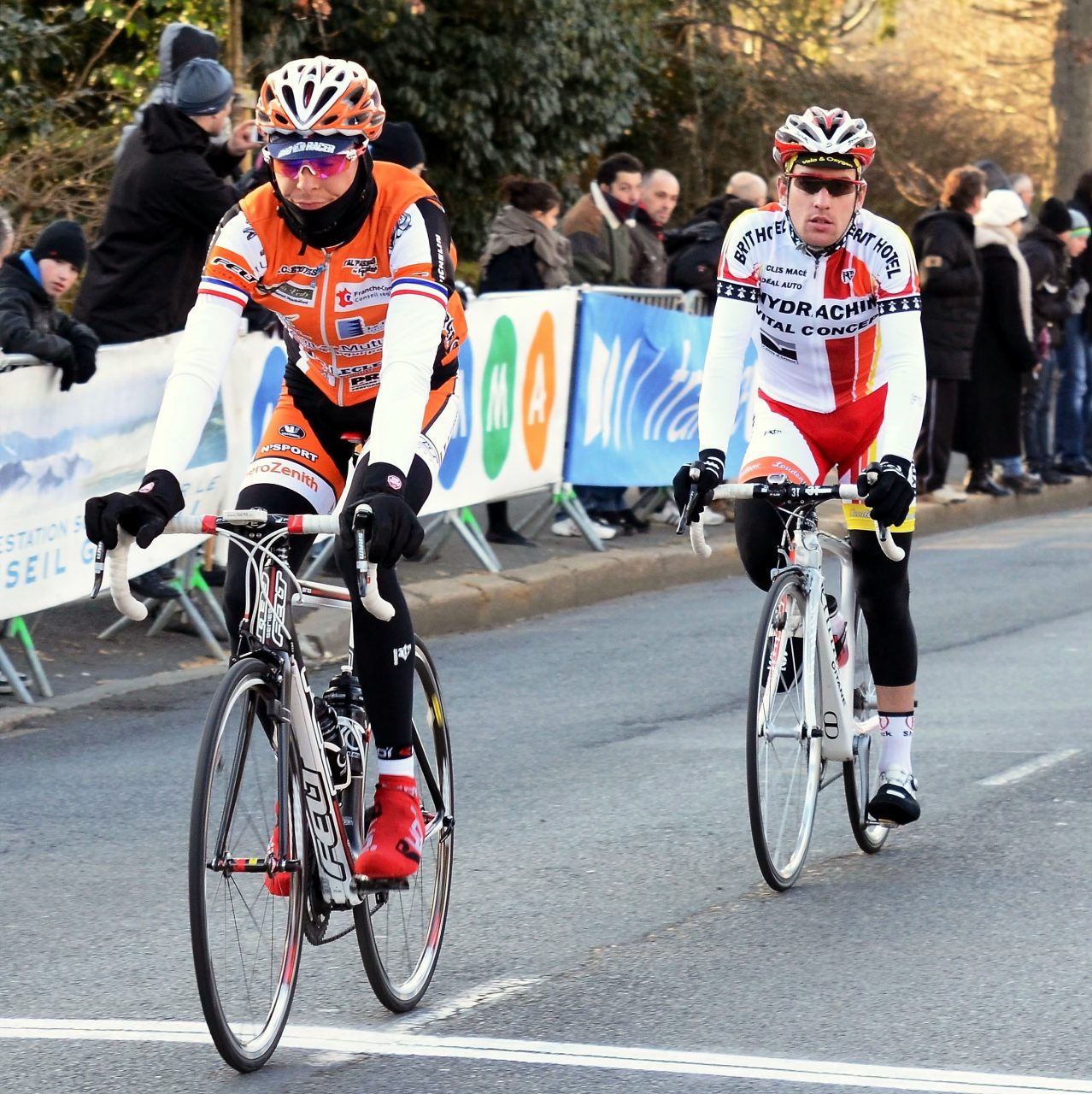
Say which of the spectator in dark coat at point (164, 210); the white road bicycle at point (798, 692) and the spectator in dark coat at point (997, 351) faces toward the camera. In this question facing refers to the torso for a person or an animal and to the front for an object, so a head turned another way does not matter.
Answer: the white road bicycle

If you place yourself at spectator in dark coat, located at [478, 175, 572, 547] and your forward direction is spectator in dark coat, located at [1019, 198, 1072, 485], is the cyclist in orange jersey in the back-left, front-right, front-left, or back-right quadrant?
back-right

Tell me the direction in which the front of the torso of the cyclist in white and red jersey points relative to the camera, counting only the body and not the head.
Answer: toward the camera

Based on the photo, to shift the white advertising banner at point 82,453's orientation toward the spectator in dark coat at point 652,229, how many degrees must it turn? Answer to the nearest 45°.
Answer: approximately 90° to its left

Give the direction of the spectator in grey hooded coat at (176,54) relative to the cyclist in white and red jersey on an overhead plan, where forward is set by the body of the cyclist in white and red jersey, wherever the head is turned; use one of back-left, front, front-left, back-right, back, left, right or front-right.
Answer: back-right

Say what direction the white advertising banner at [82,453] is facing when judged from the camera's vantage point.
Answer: facing the viewer and to the right of the viewer

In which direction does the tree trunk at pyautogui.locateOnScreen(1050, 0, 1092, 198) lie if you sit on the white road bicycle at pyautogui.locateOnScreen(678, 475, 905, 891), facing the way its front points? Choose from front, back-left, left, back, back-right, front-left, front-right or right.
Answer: back

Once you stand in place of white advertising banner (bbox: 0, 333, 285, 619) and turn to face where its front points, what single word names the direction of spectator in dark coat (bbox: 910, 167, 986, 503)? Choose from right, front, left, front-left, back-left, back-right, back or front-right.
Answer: left

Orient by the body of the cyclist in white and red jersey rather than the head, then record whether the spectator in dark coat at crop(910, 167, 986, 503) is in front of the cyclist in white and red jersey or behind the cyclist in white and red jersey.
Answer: behind

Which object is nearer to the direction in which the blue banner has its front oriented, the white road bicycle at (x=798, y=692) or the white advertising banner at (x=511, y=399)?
the white road bicycle
